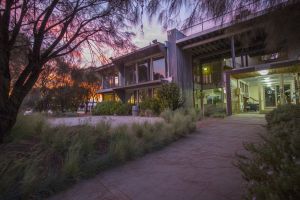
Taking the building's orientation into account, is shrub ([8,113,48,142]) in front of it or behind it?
in front

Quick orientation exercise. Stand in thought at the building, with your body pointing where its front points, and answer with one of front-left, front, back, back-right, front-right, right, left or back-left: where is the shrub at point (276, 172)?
front-left

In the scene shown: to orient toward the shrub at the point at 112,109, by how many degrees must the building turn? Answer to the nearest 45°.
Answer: approximately 45° to its right

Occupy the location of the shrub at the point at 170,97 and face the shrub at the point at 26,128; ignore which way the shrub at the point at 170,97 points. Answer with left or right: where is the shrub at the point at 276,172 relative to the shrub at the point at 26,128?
left

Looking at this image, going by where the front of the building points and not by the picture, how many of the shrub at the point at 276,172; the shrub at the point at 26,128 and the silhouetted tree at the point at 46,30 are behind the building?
0

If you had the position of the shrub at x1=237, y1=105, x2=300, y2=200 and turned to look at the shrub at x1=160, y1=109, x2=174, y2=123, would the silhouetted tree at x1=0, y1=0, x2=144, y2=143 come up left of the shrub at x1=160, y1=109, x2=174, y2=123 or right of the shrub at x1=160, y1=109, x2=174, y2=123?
left

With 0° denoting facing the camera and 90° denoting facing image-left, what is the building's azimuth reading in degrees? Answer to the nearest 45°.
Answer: approximately 45°

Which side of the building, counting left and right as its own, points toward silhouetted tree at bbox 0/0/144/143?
front

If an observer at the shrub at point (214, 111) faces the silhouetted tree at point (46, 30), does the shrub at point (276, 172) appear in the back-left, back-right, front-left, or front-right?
front-left
